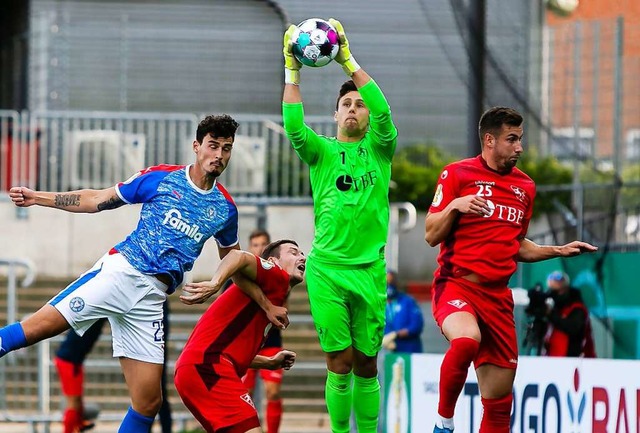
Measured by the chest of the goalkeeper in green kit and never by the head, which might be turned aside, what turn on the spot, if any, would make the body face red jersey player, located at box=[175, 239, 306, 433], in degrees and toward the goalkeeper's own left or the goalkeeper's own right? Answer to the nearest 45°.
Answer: approximately 45° to the goalkeeper's own right

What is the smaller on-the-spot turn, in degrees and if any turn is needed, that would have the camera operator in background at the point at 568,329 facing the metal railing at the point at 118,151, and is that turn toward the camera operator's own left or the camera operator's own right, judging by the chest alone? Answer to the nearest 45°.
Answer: approximately 90° to the camera operator's own right

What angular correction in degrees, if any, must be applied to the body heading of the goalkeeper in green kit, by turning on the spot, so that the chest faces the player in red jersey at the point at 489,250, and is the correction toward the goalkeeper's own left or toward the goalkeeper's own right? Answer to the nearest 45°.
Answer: approximately 90° to the goalkeeper's own left

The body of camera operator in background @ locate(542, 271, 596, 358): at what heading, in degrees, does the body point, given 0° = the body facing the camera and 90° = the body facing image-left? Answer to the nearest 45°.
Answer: approximately 45°

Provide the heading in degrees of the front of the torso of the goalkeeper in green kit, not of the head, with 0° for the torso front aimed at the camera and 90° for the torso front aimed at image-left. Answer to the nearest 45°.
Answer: approximately 0°

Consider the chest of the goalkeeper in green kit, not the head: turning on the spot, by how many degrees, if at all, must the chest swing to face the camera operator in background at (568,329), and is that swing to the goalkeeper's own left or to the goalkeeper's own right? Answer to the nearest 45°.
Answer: approximately 135° to the goalkeeper's own left

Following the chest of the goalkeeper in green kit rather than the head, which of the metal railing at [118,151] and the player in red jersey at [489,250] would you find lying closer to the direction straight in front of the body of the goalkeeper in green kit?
the player in red jersey

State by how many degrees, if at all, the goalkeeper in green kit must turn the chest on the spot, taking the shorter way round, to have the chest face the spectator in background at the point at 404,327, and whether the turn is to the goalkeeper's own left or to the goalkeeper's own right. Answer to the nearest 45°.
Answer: approximately 180°
